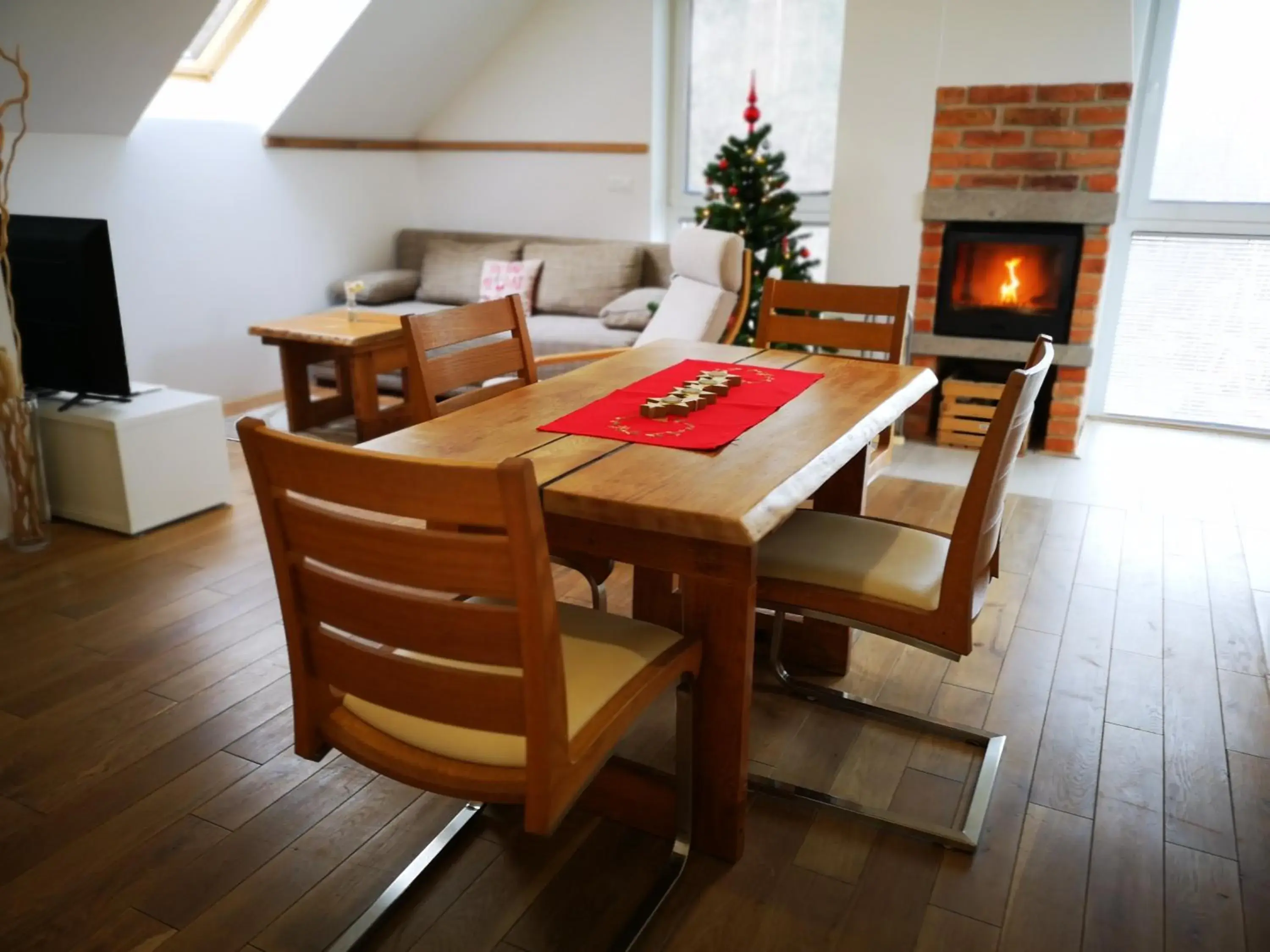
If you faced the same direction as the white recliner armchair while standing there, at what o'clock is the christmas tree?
The christmas tree is roughly at 5 o'clock from the white recliner armchair.

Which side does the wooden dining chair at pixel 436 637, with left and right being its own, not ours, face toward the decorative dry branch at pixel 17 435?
left

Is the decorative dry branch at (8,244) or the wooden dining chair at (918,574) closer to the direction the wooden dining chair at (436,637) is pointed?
the wooden dining chair

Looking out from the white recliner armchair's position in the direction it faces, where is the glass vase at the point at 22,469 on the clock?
The glass vase is roughly at 1 o'clock from the white recliner armchair.

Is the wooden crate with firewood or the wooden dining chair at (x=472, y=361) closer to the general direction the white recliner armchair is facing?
the wooden dining chair

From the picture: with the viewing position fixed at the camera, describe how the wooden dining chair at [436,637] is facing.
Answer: facing away from the viewer and to the right of the viewer

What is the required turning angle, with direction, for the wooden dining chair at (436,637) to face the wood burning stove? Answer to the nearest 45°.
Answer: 0° — it already faces it

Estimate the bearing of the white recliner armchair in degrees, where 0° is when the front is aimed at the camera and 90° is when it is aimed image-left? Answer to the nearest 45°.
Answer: approximately 45°

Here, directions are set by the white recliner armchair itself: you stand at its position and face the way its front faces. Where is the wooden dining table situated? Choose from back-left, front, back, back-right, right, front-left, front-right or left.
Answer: front-left

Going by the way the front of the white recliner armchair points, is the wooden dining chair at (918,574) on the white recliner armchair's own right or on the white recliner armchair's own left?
on the white recliner armchair's own left

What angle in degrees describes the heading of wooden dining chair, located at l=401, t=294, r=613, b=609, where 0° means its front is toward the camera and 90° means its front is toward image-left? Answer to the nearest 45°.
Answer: approximately 315°
